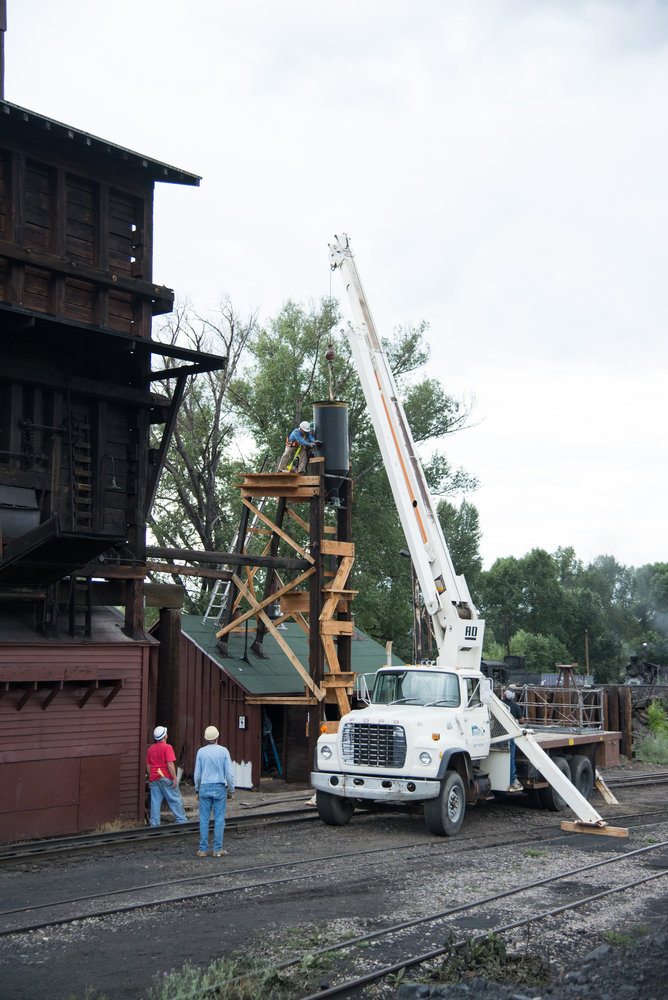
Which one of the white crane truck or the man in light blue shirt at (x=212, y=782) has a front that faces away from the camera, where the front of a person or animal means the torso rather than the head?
the man in light blue shirt

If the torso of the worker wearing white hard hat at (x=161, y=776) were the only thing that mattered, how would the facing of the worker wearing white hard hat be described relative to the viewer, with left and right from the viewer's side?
facing away from the viewer and to the right of the viewer

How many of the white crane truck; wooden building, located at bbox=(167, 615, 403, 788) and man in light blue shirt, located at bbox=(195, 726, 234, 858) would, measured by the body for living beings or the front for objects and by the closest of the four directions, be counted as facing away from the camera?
1

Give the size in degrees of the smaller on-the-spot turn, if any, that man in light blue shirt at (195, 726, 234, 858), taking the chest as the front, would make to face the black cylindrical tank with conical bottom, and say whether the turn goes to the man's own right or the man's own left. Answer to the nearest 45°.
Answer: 0° — they already face it

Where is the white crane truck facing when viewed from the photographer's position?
facing the viewer and to the left of the viewer

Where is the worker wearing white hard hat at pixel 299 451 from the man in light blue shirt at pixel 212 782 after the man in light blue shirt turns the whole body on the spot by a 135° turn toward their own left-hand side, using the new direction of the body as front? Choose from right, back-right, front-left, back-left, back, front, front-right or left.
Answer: back-right

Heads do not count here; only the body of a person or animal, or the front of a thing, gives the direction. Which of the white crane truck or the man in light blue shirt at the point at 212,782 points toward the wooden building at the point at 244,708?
the man in light blue shirt

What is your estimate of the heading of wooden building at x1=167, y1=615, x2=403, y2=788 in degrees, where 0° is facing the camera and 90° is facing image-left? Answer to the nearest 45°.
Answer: approximately 315°

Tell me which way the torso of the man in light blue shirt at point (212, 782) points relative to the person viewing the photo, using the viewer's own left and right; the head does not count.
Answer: facing away from the viewer

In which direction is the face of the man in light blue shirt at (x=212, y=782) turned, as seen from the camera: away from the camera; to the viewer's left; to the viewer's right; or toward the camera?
away from the camera

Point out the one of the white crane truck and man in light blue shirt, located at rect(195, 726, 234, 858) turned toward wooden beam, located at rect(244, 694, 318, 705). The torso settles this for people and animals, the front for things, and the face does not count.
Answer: the man in light blue shirt

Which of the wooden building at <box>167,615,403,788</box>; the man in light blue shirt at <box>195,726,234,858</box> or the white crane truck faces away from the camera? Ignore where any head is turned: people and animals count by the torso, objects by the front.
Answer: the man in light blue shirt

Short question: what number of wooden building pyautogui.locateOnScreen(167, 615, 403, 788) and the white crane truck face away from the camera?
0

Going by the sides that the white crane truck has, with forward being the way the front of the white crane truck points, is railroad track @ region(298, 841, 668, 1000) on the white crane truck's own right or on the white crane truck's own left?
on the white crane truck's own left
